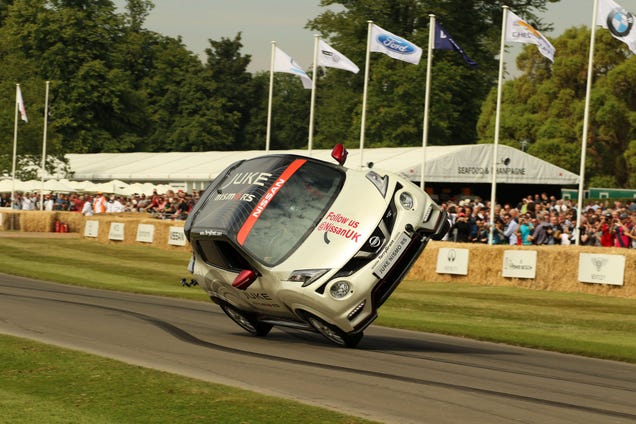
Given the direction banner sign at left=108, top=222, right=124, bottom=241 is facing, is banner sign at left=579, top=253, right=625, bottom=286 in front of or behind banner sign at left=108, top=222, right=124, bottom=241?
in front

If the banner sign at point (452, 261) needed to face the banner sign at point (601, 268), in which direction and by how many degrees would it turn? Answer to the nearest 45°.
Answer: approximately 45° to its left

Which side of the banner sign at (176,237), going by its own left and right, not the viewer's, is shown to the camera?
front

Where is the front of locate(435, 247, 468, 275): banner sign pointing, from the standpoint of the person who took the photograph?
facing the viewer

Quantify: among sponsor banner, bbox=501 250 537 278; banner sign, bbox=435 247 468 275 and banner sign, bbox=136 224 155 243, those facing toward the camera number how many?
3

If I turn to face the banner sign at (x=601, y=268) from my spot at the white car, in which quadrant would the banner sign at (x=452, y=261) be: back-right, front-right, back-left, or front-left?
front-left

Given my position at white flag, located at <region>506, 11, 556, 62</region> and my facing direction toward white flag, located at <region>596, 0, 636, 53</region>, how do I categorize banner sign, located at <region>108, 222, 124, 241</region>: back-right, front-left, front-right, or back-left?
back-right

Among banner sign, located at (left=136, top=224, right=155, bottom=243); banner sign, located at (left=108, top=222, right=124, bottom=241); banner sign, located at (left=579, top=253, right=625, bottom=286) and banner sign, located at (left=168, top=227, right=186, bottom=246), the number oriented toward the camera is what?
4

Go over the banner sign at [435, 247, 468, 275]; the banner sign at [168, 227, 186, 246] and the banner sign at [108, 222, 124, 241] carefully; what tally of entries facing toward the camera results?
3

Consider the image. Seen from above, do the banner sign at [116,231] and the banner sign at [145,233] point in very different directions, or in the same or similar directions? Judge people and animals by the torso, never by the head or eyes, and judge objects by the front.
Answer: same or similar directions

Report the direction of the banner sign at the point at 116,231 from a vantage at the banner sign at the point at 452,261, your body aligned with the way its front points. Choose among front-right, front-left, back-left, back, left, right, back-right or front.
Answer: back-right

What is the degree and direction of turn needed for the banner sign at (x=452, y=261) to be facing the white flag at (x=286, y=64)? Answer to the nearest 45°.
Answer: approximately 135° to its right

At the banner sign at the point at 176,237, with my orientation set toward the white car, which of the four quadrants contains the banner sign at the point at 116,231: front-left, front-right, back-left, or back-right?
back-right

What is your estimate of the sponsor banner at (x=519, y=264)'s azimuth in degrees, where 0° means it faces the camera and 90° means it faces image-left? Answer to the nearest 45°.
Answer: approximately 0°

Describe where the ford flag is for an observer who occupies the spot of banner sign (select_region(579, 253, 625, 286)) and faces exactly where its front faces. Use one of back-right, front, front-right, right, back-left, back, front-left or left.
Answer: back-right

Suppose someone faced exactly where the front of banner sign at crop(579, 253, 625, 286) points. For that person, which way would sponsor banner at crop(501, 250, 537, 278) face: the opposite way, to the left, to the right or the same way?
the same way
